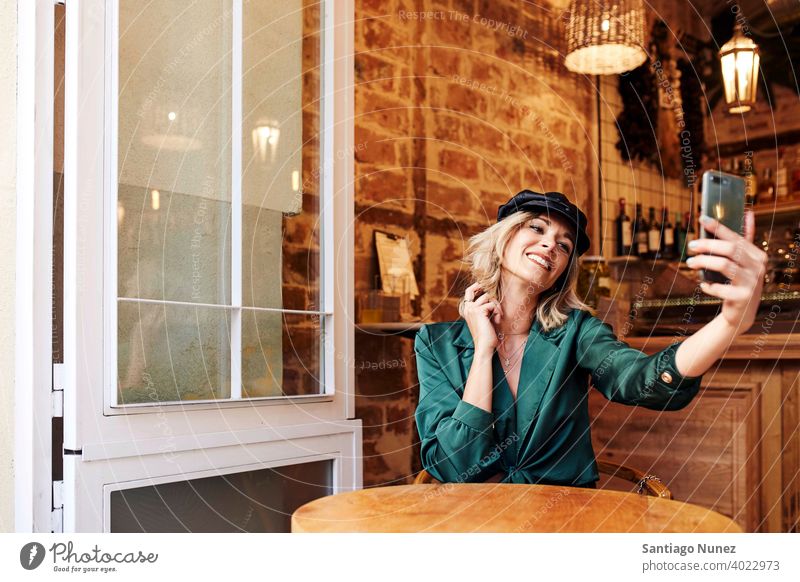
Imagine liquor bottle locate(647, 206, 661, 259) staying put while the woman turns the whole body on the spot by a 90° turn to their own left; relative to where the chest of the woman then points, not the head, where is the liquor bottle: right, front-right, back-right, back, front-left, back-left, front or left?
left

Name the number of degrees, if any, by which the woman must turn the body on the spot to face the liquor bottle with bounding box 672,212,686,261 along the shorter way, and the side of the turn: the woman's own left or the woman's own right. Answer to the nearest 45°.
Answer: approximately 180°

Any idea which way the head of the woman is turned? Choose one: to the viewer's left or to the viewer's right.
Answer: to the viewer's right

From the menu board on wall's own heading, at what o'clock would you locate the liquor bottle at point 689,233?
The liquor bottle is roughly at 9 o'clock from the menu board on wall.

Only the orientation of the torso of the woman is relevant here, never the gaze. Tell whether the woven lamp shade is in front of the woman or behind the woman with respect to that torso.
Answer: behind

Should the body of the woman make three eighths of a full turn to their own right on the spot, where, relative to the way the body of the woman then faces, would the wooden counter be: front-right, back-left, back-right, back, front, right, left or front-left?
right

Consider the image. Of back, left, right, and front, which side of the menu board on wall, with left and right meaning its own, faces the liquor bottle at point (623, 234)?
left

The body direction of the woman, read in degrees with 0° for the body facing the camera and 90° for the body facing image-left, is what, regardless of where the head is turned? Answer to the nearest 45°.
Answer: approximately 0°

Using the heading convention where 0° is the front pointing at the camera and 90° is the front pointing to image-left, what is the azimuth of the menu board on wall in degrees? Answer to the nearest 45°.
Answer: approximately 315°
